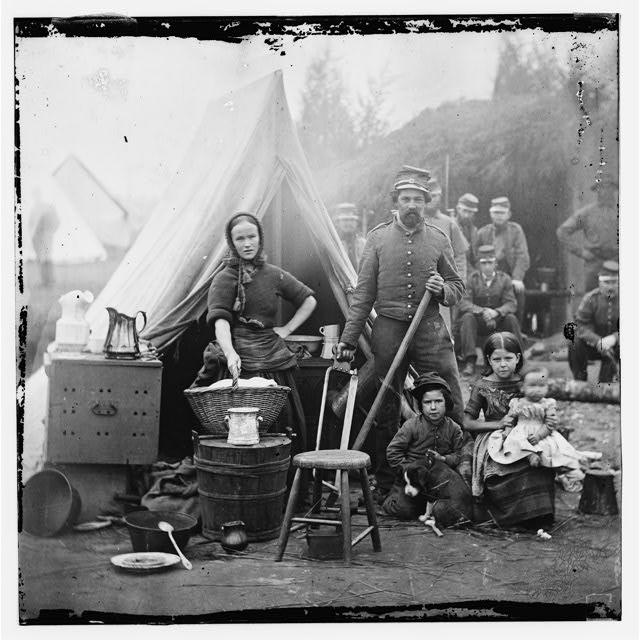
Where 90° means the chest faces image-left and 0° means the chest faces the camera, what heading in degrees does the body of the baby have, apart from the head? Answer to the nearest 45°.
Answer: approximately 0°

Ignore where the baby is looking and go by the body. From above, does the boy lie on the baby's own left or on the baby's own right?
on the baby's own right
